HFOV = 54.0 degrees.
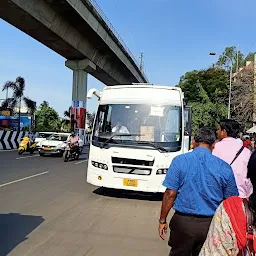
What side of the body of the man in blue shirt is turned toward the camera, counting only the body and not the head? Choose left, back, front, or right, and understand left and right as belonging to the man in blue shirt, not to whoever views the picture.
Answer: back

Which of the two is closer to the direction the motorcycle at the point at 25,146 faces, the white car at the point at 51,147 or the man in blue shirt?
the man in blue shirt

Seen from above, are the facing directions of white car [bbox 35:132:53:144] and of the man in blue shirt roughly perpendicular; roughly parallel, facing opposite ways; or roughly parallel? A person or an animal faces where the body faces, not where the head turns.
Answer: roughly parallel, facing opposite ways

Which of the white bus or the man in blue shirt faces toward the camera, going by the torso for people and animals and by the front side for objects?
the white bus

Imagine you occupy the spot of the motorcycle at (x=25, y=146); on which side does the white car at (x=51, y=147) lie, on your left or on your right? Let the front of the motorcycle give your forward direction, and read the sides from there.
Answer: on your left

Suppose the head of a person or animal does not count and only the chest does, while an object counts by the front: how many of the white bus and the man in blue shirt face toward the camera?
1

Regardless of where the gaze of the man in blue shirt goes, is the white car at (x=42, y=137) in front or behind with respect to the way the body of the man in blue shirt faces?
in front

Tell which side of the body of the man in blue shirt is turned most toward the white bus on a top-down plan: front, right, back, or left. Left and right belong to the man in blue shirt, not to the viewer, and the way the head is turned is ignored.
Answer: front

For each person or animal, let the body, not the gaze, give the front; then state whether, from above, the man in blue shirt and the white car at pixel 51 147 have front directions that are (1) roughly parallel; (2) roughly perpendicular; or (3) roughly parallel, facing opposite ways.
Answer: roughly parallel, facing opposite ways

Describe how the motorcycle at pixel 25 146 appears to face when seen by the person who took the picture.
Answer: facing the viewer and to the left of the viewer

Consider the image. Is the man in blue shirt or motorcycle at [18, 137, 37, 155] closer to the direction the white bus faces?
the man in blue shirt

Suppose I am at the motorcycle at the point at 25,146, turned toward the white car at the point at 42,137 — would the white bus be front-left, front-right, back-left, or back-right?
back-right

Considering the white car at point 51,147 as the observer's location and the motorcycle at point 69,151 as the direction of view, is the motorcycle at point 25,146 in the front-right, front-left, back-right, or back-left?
back-right

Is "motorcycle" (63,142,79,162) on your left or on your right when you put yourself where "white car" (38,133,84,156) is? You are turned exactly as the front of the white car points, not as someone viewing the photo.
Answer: on your left

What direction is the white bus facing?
toward the camera

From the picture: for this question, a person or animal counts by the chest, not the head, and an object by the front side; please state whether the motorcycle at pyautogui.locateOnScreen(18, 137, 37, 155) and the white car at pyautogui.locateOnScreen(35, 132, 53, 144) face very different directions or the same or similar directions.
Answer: same or similar directions
